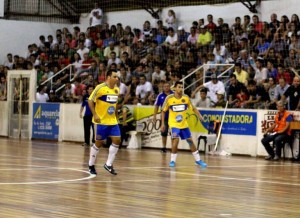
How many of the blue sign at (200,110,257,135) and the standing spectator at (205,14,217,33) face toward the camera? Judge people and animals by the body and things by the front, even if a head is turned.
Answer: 2

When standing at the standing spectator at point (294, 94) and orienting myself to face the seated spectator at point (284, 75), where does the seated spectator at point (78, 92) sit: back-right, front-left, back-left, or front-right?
front-left

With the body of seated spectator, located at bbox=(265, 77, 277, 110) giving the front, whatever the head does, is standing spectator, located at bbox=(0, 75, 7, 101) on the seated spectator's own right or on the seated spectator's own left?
on the seated spectator's own right

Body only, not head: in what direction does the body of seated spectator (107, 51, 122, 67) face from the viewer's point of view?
toward the camera

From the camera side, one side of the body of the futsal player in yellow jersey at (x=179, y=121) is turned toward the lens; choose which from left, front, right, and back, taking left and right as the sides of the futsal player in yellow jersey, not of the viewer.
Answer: front

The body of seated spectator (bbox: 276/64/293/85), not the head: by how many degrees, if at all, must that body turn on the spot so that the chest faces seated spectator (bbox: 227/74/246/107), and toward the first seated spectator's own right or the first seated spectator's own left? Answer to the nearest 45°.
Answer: approximately 45° to the first seated spectator's own right

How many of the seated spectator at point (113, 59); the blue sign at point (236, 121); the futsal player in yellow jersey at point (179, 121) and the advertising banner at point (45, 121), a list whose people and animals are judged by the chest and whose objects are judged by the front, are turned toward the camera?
4

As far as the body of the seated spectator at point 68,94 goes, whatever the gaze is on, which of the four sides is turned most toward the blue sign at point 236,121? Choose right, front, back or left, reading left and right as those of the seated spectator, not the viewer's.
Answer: left

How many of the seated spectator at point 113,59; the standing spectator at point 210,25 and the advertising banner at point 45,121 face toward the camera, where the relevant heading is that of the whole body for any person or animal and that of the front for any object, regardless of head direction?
3

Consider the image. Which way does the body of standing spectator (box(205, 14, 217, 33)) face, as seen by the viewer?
toward the camera

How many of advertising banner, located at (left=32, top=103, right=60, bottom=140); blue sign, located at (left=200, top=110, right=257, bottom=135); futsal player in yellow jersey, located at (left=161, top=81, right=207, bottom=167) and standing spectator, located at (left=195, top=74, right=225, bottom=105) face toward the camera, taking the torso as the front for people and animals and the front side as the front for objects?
4

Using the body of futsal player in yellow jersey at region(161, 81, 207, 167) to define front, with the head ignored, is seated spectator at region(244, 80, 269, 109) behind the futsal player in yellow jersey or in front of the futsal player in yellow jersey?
behind

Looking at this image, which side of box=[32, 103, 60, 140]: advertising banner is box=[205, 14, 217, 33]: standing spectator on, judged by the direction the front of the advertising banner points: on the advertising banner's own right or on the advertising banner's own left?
on the advertising banner's own left

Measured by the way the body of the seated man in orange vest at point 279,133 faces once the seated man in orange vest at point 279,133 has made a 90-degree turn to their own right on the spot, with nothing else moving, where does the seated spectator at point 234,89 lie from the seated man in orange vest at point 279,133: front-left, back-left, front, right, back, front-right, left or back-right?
front
